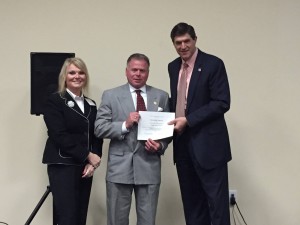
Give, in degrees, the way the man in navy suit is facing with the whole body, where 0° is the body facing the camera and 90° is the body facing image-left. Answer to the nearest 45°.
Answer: approximately 45°

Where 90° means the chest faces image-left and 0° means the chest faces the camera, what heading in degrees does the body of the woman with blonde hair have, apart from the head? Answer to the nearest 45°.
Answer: approximately 315°

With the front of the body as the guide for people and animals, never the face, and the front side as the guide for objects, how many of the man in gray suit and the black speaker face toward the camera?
2

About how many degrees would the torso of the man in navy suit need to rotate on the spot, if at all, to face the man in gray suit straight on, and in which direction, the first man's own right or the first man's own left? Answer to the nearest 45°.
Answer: approximately 45° to the first man's own right

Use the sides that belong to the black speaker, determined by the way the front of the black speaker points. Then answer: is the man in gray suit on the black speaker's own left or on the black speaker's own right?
on the black speaker's own left

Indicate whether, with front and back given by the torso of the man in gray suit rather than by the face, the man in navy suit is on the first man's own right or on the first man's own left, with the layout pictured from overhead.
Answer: on the first man's own left
